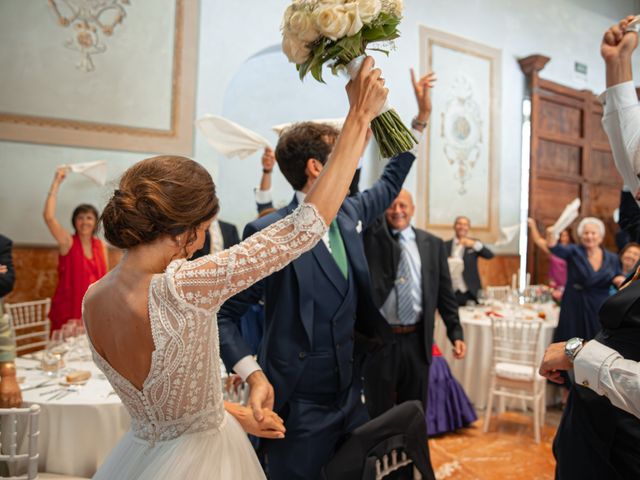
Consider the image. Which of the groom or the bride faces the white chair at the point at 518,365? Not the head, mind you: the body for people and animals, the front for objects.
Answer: the bride

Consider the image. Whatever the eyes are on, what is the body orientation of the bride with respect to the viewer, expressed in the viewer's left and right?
facing away from the viewer and to the right of the viewer

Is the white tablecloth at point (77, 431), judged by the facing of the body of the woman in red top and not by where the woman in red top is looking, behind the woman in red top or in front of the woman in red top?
in front

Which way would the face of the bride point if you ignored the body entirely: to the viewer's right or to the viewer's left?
to the viewer's right

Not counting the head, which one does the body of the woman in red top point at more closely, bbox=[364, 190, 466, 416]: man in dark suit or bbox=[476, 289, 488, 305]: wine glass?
the man in dark suit
